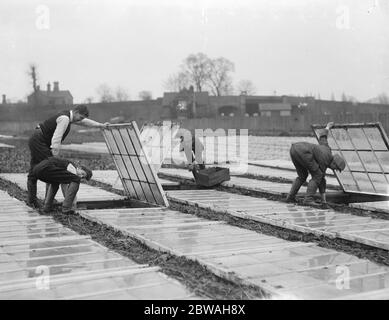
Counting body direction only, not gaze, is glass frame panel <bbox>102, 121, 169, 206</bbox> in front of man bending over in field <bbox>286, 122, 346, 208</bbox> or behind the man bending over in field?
behind

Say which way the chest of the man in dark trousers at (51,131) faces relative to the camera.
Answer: to the viewer's right

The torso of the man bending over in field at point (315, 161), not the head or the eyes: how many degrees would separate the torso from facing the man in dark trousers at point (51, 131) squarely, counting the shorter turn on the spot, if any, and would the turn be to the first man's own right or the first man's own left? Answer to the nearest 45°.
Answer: approximately 135° to the first man's own right

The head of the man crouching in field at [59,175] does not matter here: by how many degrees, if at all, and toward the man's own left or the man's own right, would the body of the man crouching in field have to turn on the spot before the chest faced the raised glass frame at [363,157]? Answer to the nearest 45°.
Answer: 0° — they already face it

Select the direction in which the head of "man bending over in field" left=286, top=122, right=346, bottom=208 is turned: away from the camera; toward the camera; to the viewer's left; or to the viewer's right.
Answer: to the viewer's right

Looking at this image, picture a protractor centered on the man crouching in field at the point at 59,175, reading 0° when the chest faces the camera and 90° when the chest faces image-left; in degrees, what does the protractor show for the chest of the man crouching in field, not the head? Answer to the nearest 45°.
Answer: approximately 270°

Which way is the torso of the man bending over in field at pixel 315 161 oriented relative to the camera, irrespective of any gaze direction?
to the viewer's right

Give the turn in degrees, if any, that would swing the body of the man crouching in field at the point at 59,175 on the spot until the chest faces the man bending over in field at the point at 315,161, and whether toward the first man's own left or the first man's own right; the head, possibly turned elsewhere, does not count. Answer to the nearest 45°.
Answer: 0° — they already face them
